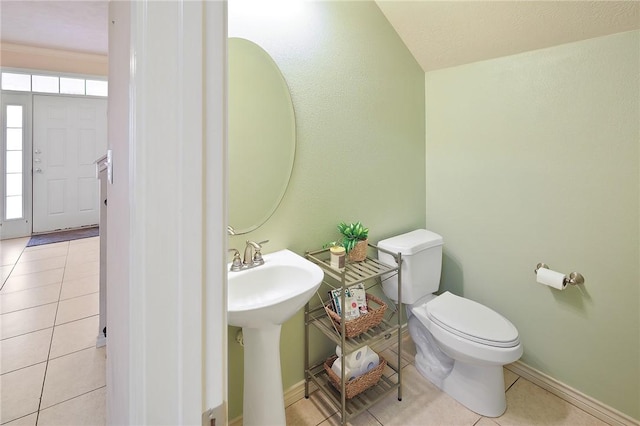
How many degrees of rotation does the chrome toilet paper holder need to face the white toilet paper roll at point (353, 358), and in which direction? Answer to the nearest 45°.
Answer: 0° — it already faces it

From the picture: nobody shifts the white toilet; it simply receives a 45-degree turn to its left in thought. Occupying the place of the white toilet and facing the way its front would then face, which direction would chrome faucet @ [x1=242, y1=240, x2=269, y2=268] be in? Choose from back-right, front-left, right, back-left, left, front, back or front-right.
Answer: back-right

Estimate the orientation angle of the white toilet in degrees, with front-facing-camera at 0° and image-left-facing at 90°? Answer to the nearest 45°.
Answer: approximately 315°

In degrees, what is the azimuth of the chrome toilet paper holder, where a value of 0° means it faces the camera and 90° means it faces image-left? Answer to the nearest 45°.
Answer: approximately 45°

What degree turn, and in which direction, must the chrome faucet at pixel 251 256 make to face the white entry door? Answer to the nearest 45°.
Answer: approximately 180°

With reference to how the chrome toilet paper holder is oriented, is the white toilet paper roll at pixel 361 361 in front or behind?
in front

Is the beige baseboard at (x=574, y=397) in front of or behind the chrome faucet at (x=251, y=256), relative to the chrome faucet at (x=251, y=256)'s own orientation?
in front

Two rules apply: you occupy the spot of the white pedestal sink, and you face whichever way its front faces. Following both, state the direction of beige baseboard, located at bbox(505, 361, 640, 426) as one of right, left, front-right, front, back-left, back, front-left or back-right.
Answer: front-left
